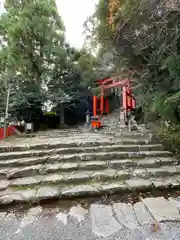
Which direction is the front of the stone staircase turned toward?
toward the camera

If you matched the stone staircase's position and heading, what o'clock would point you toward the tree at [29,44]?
The tree is roughly at 5 o'clock from the stone staircase.

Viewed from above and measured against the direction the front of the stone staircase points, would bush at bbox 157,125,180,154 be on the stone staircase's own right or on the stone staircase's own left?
on the stone staircase's own left
